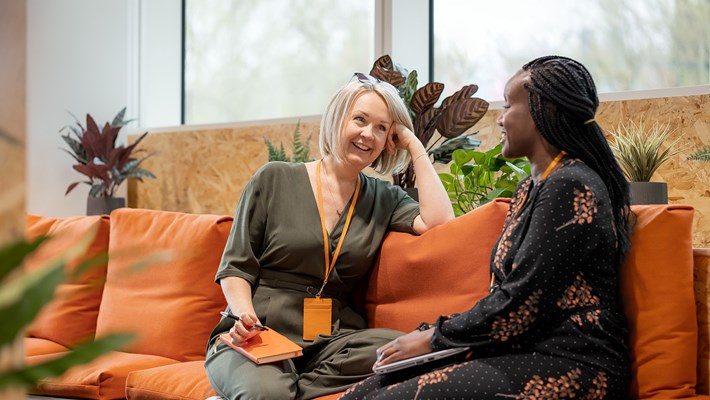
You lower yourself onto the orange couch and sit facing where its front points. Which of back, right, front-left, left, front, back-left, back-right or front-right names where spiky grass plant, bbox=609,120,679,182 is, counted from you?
left

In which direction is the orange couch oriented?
toward the camera

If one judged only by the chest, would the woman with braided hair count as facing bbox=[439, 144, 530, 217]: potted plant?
no

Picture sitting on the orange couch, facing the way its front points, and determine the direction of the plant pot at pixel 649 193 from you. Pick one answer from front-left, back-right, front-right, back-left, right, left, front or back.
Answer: left

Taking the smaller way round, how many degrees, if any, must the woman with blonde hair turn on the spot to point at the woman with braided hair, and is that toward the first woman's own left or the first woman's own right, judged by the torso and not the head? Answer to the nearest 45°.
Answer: approximately 45° to the first woman's own left

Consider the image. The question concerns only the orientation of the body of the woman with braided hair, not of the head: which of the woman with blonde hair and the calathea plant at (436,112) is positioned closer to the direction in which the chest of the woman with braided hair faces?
the woman with blonde hair

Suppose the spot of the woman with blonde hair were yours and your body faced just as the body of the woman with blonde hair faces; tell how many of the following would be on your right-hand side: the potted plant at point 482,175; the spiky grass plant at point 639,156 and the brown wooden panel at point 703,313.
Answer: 0

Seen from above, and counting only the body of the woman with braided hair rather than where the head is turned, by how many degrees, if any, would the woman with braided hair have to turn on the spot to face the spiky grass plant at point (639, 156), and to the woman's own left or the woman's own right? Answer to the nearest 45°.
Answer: approximately 135° to the woman's own right

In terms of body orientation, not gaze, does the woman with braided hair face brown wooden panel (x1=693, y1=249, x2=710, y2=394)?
no

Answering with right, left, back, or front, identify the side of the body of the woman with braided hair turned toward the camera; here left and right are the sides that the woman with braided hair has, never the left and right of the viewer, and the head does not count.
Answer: left

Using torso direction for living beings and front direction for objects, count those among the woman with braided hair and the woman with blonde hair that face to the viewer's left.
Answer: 1

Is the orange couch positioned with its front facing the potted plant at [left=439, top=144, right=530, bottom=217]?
no

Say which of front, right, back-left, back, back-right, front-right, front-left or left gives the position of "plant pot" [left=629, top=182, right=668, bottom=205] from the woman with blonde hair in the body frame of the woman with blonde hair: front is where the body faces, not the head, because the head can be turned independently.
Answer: left

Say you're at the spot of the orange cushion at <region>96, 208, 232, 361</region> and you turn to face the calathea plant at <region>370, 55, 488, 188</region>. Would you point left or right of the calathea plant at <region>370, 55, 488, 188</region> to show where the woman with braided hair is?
right

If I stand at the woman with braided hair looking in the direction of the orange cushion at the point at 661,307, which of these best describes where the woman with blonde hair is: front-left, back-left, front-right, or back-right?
back-left

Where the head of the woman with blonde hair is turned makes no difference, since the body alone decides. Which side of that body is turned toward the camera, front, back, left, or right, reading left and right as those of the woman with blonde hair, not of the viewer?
front

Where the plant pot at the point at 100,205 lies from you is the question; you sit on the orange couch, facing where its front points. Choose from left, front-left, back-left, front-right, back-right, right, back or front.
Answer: back-right
